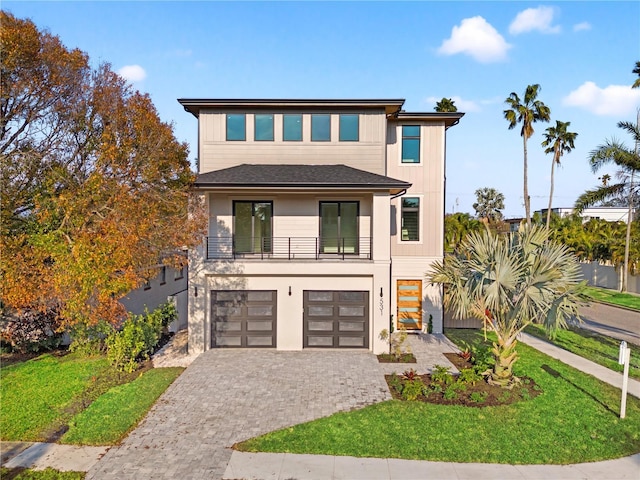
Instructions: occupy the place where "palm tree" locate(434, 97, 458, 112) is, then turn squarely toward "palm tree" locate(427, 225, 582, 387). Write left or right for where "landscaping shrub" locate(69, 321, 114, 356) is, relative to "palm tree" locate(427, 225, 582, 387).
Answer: right

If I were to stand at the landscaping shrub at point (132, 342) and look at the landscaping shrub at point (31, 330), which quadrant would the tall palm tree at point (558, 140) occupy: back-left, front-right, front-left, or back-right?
back-right

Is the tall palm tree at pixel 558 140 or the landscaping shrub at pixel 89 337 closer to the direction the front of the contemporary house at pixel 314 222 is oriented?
the landscaping shrub

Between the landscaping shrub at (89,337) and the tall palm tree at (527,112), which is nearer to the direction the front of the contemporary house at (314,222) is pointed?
the landscaping shrub

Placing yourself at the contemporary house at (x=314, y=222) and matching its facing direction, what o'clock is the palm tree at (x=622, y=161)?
The palm tree is roughly at 9 o'clock from the contemporary house.

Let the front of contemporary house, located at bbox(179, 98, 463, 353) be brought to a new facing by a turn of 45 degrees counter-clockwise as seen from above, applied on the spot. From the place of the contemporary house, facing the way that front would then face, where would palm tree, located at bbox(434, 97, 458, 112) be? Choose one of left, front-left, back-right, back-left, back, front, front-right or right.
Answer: left

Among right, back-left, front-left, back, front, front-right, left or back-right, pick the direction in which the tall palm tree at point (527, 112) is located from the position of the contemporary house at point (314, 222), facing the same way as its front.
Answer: back-left

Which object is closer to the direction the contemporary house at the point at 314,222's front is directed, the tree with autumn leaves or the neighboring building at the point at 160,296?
the tree with autumn leaves

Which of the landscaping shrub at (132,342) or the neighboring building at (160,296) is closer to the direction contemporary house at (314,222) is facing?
the landscaping shrub

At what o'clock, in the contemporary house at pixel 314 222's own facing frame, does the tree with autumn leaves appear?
The tree with autumn leaves is roughly at 2 o'clock from the contemporary house.

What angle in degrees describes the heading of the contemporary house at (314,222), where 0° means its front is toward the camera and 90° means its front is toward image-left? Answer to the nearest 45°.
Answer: approximately 0°

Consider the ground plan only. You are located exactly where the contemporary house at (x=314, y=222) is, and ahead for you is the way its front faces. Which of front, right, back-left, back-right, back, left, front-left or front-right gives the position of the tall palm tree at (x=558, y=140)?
back-left

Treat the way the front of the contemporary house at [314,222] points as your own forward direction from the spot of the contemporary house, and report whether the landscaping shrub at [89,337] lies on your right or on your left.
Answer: on your right

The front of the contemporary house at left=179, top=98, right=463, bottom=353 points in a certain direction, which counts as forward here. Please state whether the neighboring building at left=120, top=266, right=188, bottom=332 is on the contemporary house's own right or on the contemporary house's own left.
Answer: on the contemporary house's own right

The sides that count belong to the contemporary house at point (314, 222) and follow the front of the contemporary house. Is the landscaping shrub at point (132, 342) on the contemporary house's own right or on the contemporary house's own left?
on the contemporary house's own right

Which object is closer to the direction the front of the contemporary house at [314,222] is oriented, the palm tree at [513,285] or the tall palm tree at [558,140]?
the palm tree
